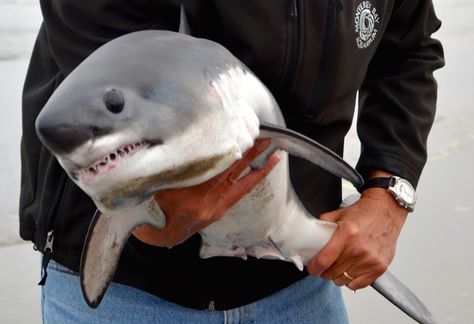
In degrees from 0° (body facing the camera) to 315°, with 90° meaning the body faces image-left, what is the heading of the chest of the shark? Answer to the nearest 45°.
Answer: approximately 45°
